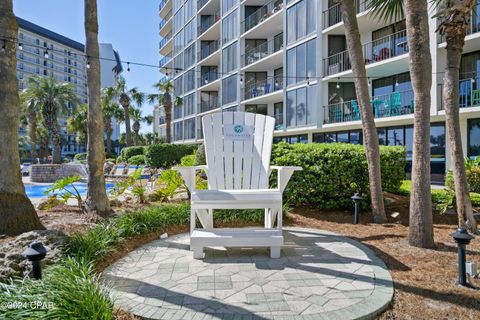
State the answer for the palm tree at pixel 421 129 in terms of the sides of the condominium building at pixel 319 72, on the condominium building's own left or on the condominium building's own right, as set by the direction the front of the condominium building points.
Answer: on the condominium building's own left

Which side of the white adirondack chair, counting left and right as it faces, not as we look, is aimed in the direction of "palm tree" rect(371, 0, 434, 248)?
left

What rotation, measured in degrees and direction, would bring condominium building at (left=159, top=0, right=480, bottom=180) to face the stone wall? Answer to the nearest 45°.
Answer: approximately 45° to its right

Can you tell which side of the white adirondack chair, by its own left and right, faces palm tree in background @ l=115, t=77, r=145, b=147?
back

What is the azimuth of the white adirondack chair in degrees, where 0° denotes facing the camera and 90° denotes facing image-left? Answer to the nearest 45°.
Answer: approximately 0°

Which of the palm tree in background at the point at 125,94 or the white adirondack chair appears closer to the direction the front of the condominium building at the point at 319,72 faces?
the white adirondack chair

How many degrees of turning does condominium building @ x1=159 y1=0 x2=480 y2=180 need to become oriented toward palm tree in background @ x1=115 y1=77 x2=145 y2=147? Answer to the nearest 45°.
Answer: approximately 90° to its right

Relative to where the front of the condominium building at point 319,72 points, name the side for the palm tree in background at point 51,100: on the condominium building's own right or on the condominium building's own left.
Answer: on the condominium building's own right

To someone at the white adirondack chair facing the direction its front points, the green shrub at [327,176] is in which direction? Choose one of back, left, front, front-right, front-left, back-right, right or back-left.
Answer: back-left
